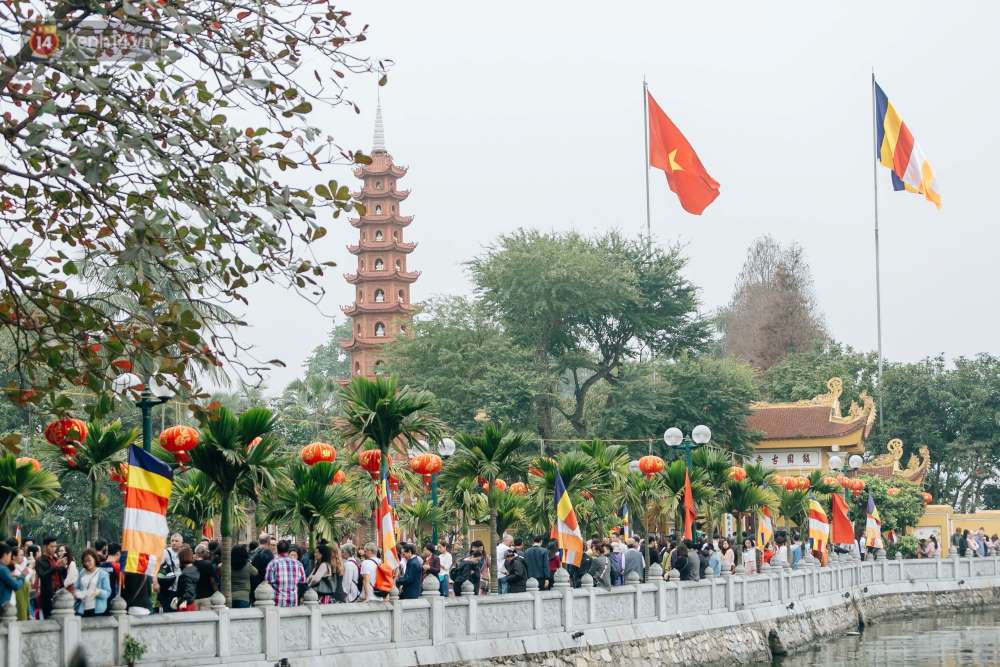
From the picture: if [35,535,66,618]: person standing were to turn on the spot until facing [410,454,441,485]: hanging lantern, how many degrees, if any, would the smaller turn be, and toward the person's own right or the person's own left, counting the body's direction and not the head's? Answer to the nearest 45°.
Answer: approximately 90° to the person's own left

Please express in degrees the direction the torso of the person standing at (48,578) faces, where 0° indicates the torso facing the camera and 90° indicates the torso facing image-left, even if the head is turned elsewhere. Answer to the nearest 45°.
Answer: approximately 315°

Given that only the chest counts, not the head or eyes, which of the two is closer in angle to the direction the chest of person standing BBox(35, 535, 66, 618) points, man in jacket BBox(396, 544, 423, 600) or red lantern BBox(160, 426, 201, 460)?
the man in jacket

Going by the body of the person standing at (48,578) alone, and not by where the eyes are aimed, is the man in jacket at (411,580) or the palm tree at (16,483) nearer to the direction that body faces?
the man in jacket

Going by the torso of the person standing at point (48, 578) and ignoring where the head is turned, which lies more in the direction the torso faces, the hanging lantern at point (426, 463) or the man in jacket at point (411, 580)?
the man in jacket

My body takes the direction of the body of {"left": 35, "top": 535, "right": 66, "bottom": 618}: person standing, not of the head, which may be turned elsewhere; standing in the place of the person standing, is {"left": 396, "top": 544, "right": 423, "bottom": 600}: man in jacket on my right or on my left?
on my left

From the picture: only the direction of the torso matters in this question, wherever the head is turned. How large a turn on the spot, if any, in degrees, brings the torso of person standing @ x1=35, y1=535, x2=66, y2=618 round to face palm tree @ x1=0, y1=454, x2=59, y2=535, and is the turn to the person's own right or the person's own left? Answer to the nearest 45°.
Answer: approximately 135° to the person's own left

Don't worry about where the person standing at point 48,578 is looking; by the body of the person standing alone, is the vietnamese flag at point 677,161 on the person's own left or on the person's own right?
on the person's own left

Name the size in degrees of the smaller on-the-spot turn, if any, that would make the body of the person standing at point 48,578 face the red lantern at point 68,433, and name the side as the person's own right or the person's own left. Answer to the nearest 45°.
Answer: approximately 135° to the person's own left

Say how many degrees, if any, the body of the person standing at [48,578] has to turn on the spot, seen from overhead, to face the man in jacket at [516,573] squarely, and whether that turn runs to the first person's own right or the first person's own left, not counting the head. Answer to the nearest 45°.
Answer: approximately 90° to the first person's own left

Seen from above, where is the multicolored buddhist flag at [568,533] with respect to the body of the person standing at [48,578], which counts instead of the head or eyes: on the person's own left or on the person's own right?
on the person's own left

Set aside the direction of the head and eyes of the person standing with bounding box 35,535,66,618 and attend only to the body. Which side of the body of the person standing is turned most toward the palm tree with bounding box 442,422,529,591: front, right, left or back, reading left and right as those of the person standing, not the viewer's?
left
